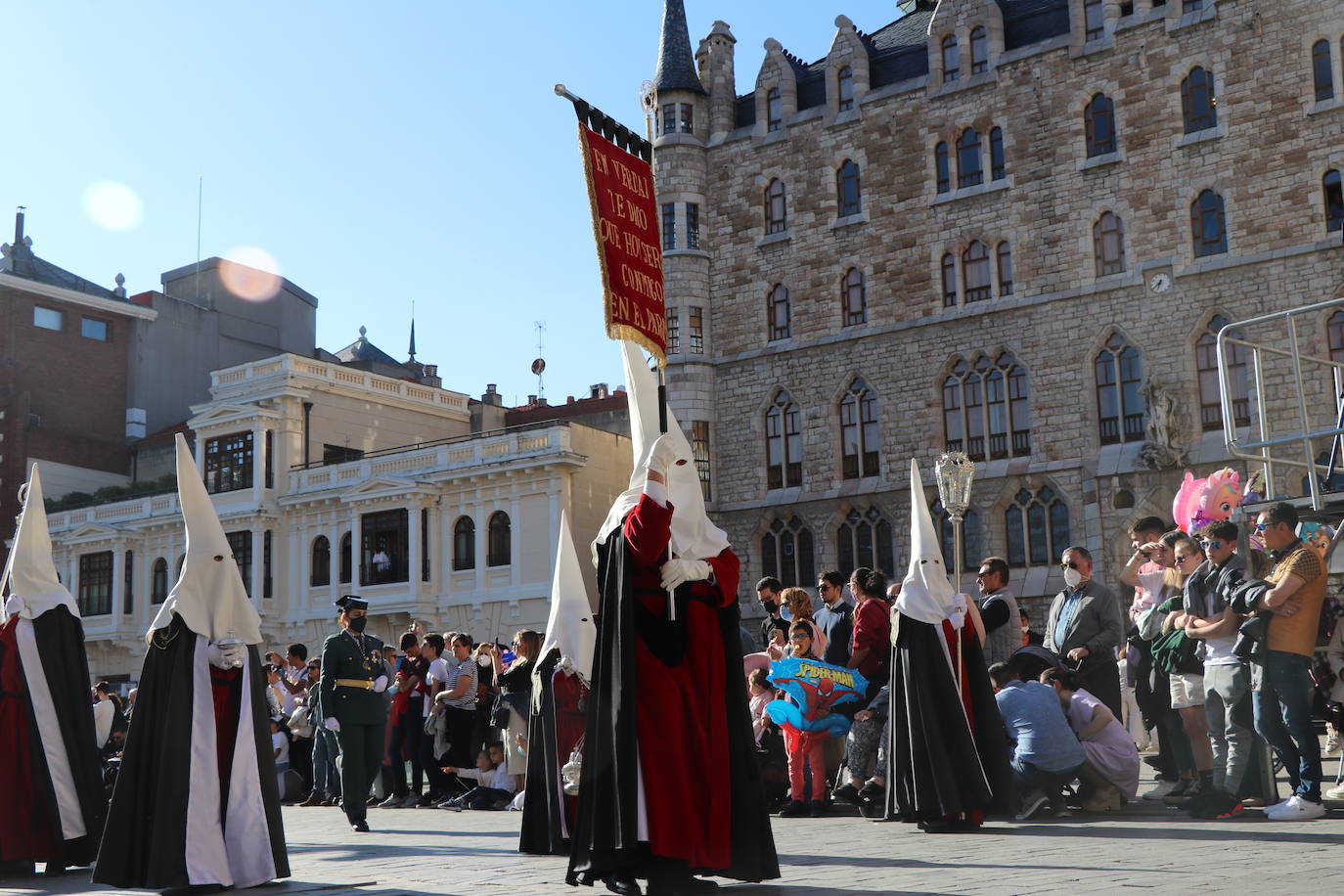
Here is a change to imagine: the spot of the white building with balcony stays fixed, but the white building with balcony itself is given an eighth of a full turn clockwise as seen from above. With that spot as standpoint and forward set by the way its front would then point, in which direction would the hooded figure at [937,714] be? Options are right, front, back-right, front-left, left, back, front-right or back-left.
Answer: left

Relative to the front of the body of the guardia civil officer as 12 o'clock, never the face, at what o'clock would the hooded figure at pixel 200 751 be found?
The hooded figure is roughly at 2 o'clock from the guardia civil officer.

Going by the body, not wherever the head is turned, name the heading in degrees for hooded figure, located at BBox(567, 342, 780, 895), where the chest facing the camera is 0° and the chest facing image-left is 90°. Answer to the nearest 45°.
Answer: approximately 315°

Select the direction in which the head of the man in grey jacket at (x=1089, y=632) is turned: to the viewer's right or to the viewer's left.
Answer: to the viewer's left

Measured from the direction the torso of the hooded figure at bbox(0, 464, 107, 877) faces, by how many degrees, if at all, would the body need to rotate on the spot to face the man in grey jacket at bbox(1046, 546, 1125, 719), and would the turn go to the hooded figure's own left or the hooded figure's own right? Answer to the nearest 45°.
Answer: approximately 135° to the hooded figure's own left

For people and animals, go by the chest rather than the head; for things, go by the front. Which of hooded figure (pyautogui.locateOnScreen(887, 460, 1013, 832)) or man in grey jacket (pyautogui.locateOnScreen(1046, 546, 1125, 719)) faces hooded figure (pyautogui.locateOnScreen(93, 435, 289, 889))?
the man in grey jacket

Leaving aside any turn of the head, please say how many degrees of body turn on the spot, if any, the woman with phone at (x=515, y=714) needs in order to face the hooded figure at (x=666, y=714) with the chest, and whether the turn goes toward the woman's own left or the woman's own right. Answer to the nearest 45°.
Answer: approximately 90° to the woman's own left

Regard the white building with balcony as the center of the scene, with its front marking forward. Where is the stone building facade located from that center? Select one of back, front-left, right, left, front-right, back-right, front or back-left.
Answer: left

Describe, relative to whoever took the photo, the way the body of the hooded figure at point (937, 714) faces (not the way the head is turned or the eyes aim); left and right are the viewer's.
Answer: facing the viewer and to the right of the viewer

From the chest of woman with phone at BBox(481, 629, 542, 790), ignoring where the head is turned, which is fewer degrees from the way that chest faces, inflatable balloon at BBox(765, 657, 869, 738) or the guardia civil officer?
the guardia civil officer

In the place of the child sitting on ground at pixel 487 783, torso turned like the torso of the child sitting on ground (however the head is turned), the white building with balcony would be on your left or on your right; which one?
on your right

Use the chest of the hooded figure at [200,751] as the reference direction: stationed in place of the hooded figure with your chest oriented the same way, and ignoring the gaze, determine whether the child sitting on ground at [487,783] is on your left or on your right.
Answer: on your left
